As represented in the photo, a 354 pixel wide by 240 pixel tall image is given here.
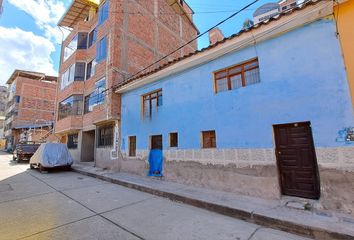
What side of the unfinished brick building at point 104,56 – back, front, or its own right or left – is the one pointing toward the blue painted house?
left

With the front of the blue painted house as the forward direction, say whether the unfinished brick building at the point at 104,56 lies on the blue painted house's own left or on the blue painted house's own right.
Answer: on the blue painted house's own right

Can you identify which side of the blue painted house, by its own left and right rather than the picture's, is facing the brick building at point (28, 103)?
right

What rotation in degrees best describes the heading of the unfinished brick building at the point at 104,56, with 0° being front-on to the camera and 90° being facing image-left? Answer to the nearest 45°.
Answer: approximately 45°

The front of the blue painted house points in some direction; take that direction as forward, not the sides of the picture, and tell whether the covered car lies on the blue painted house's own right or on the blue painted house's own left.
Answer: on the blue painted house's own right

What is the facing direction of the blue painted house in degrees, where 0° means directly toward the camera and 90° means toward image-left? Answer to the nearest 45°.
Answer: approximately 45°

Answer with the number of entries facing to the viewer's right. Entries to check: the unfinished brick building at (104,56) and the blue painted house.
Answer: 0
